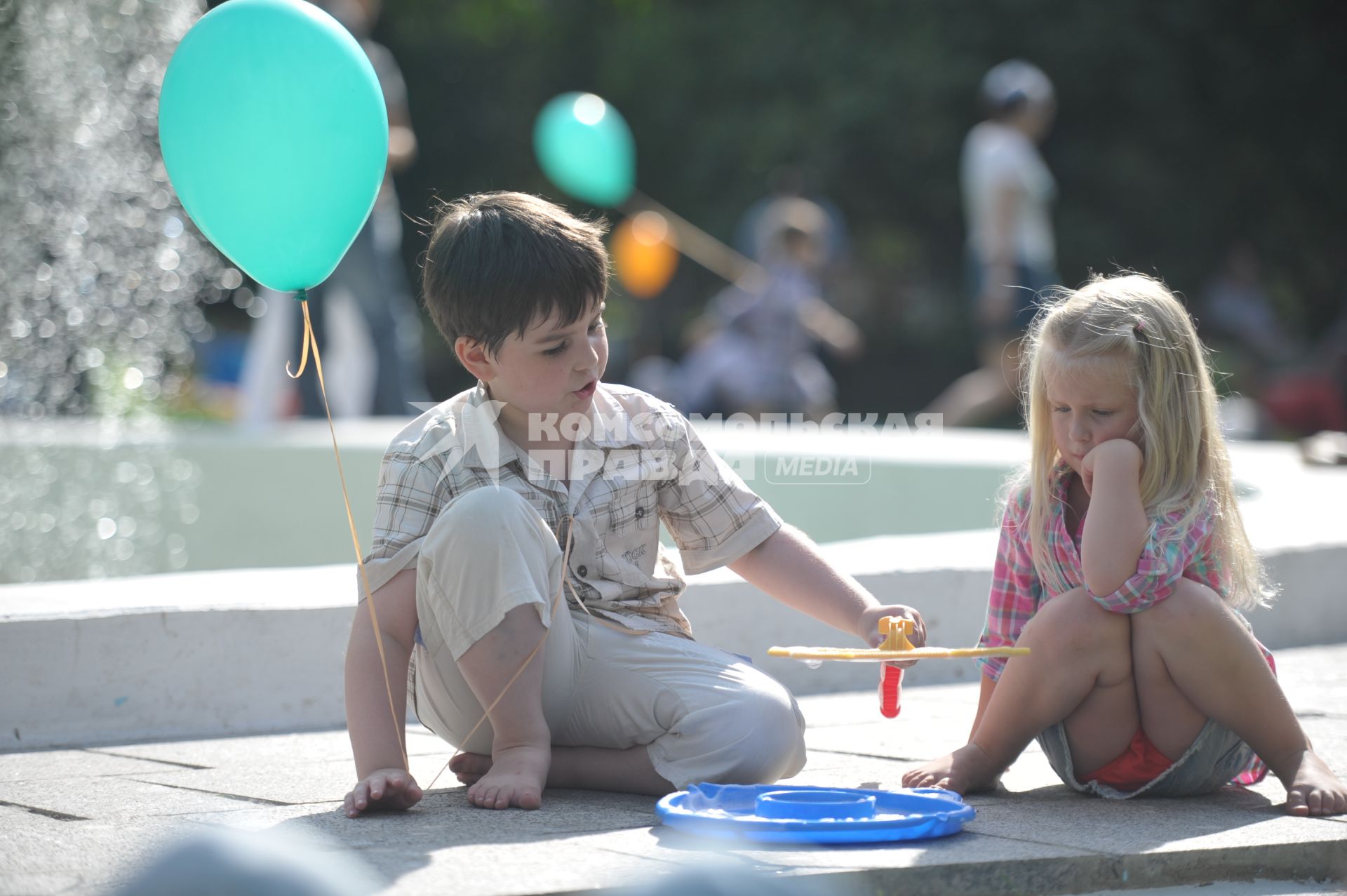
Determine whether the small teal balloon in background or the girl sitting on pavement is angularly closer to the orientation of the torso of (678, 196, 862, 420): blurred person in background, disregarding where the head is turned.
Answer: the girl sitting on pavement

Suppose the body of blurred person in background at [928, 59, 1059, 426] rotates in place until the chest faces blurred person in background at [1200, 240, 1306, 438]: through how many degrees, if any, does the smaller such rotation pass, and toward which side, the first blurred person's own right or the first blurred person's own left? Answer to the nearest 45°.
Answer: approximately 90° to the first blurred person's own left

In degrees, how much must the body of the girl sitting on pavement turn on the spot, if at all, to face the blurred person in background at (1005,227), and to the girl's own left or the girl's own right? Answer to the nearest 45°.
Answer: approximately 180°

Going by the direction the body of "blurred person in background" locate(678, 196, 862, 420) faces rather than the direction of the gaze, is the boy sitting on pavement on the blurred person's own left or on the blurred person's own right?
on the blurred person's own right

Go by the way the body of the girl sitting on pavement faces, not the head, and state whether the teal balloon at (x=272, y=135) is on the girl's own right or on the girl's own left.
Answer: on the girl's own right

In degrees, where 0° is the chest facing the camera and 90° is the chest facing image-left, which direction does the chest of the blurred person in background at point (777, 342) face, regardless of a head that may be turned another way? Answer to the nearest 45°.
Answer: approximately 315°
